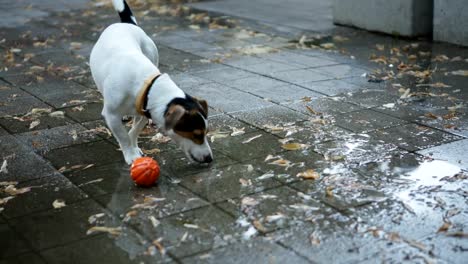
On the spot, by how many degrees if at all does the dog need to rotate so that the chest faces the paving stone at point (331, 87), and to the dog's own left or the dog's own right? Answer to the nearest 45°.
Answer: approximately 90° to the dog's own left

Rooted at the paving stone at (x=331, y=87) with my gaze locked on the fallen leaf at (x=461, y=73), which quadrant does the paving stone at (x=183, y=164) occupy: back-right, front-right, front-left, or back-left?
back-right

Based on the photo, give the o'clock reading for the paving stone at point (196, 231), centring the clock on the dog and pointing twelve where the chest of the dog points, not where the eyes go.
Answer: The paving stone is roughly at 1 o'clock from the dog.

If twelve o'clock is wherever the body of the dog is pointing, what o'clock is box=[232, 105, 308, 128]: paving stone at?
The paving stone is roughly at 9 o'clock from the dog.

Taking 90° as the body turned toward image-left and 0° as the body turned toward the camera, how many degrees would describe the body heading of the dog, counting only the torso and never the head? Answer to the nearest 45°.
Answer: approximately 315°

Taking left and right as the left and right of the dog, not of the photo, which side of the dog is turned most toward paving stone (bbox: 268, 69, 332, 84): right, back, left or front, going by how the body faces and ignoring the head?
left

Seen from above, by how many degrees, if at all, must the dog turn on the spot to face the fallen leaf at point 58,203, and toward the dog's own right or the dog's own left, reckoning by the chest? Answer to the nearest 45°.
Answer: approximately 90° to the dog's own right
